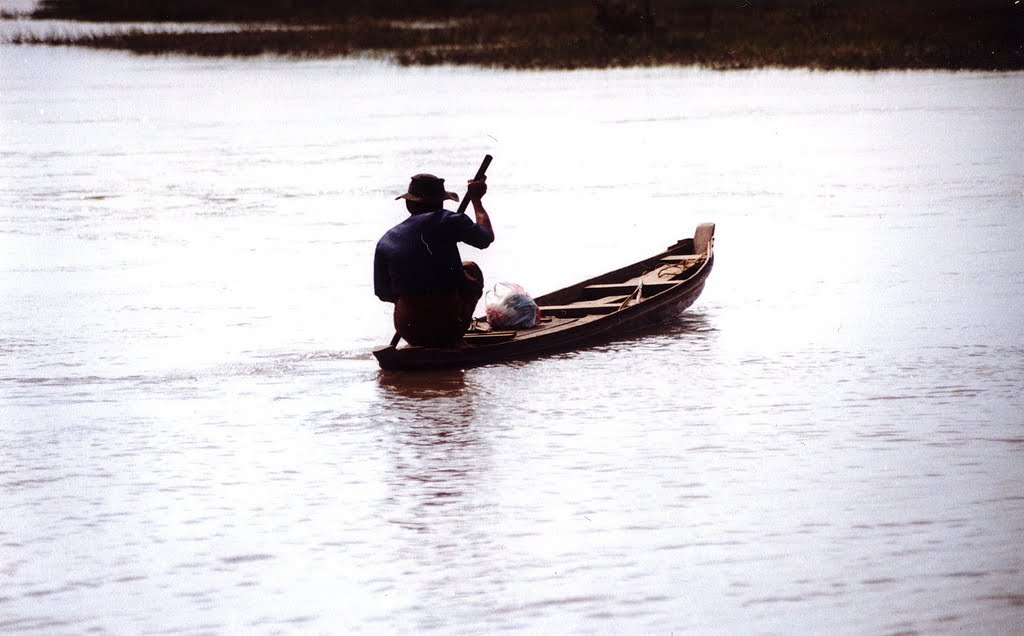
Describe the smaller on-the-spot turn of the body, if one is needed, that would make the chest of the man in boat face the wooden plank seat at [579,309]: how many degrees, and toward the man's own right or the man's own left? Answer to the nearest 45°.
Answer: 0° — they already face it

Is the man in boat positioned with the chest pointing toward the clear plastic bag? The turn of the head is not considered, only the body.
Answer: yes

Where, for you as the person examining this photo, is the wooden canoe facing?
facing away from the viewer and to the right of the viewer

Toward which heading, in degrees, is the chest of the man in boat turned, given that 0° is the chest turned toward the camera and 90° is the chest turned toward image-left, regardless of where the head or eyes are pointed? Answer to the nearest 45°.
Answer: approximately 225°
